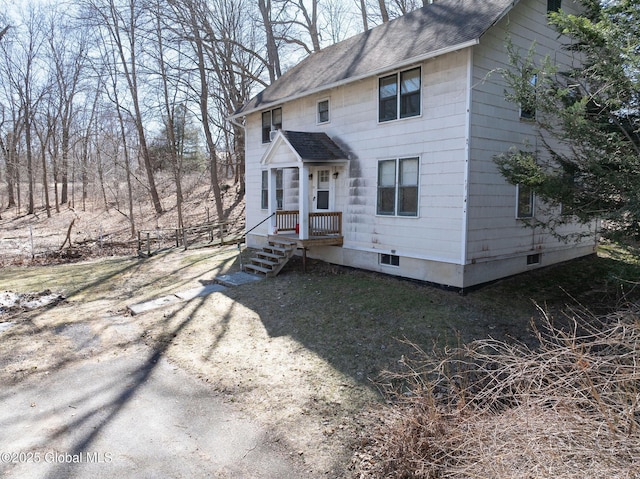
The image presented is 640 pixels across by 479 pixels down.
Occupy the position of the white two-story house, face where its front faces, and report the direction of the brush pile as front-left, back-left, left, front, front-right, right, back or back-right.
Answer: front-left

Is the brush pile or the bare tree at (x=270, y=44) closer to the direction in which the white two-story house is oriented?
the brush pile

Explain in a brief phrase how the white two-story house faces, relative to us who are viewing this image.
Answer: facing the viewer and to the left of the viewer

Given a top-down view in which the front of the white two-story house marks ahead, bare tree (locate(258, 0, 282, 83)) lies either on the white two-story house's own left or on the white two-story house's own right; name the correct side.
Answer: on the white two-story house's own right
